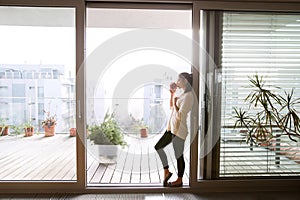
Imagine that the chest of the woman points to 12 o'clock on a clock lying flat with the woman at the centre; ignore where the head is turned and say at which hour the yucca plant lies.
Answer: The yucca plant is roughly at 6 o'clock from the woman.

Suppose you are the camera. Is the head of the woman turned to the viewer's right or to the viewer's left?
to the viewer's left

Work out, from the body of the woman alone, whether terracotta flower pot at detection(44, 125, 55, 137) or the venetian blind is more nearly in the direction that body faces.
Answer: the terracotta flower pot

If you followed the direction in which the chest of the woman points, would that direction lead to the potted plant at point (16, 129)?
yes

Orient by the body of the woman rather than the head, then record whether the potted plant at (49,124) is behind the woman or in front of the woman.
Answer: in front

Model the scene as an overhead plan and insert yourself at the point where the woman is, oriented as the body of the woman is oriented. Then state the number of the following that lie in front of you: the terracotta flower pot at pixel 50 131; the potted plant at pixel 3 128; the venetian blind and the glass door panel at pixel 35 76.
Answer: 3

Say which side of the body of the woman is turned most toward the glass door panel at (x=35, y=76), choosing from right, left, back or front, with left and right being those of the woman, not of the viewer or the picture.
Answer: front

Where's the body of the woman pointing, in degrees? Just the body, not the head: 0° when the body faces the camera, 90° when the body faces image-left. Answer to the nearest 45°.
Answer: approximately 90°

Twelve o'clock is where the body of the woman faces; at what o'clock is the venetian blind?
The venetian blind is roughly at 6 o'clock from the woman.

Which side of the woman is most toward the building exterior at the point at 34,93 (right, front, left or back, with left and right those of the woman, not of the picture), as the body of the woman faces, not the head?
right

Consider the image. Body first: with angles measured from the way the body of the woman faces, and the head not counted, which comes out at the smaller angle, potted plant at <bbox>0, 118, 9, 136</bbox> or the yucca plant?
the potted plant

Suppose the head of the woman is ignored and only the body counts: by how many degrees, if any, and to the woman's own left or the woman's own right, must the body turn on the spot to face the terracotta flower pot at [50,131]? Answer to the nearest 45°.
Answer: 0° — they already face it

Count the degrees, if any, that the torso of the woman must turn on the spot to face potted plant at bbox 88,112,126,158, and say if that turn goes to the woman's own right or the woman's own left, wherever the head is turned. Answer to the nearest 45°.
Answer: approximately 45° to the woman's own right

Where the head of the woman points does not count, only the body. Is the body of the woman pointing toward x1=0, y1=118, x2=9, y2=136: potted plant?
no
